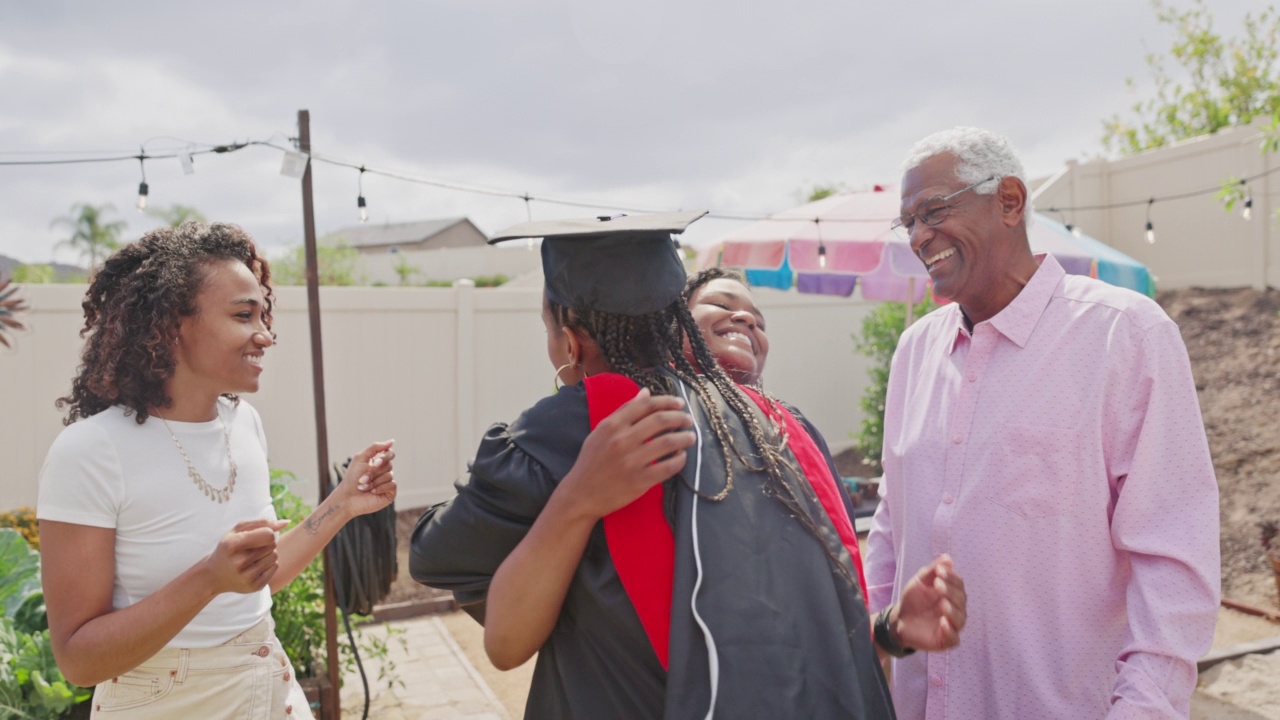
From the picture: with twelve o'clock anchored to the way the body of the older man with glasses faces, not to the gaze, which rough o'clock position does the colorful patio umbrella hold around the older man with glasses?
The colorful patio umbrella is roughly at 4 o'clock from the older man with glasses.

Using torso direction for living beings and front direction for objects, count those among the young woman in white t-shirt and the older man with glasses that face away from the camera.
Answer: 0

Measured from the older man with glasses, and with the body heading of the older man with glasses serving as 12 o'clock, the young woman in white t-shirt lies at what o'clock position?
The young woman in white t-shirt is roughly at 1 o'clock from the older man with glasses.

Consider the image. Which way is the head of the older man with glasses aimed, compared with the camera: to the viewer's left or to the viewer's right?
to the viewer's left

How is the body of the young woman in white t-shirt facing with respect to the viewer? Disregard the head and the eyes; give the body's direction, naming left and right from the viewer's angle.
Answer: facing the viewer and to the right of the viewer

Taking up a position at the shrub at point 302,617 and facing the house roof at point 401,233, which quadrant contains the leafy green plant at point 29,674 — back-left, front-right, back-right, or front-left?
back-left

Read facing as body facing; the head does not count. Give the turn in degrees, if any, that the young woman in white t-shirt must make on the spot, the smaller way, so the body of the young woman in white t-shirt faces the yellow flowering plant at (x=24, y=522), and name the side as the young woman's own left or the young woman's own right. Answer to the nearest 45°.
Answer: approximately 135° to the young woman's own left

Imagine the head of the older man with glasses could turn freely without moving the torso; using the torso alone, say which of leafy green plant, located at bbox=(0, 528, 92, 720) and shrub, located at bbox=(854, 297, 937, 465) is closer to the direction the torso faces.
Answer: the leafy green plant

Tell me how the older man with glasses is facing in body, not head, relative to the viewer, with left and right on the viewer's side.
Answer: facing the viewer and to the left of the viewer

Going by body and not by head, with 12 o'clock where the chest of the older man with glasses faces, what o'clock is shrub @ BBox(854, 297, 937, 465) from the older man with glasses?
The shrub is roughly at 4 o'clock from the older man with glasses.
